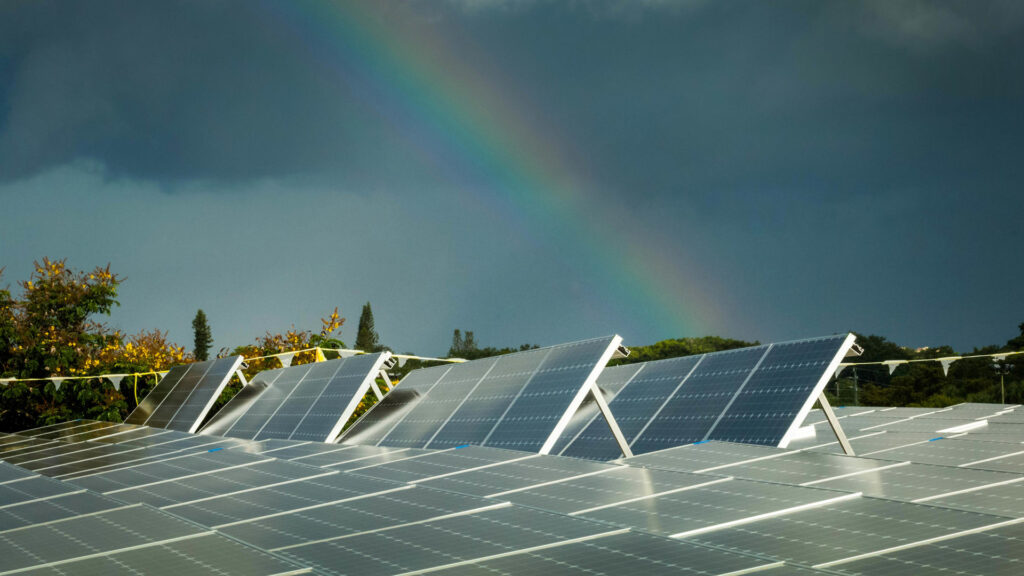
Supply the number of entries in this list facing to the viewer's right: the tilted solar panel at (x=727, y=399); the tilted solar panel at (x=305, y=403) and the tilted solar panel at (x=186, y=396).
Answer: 0

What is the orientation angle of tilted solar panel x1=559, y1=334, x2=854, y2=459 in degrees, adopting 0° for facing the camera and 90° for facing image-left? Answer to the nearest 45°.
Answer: approximately 45°

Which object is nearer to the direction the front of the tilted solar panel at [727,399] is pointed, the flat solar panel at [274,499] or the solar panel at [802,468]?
the flat solar panel

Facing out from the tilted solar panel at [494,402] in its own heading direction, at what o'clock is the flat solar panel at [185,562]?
The flat solar panel is roughly at 11 o'clock from the tilted solar panel.

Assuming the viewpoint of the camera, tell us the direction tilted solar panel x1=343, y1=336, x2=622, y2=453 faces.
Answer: facing the viewer and to the left of the viewer

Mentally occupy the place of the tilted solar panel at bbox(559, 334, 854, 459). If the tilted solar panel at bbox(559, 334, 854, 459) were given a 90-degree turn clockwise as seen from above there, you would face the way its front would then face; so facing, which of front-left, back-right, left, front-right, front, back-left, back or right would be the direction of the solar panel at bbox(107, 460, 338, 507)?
left

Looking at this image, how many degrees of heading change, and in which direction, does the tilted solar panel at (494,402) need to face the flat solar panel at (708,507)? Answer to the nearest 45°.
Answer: approximately 45° to its left

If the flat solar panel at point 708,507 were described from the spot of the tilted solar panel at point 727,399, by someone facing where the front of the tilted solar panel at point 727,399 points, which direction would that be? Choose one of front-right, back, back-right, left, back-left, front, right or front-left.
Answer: front-left

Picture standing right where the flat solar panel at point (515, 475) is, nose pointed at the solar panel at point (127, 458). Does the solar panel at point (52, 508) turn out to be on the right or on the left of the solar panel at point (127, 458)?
left

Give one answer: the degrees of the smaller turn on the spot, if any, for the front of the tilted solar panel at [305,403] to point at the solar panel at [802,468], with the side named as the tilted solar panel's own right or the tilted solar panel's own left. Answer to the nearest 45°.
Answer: approximately 45° to the tilted solar panel's own left
